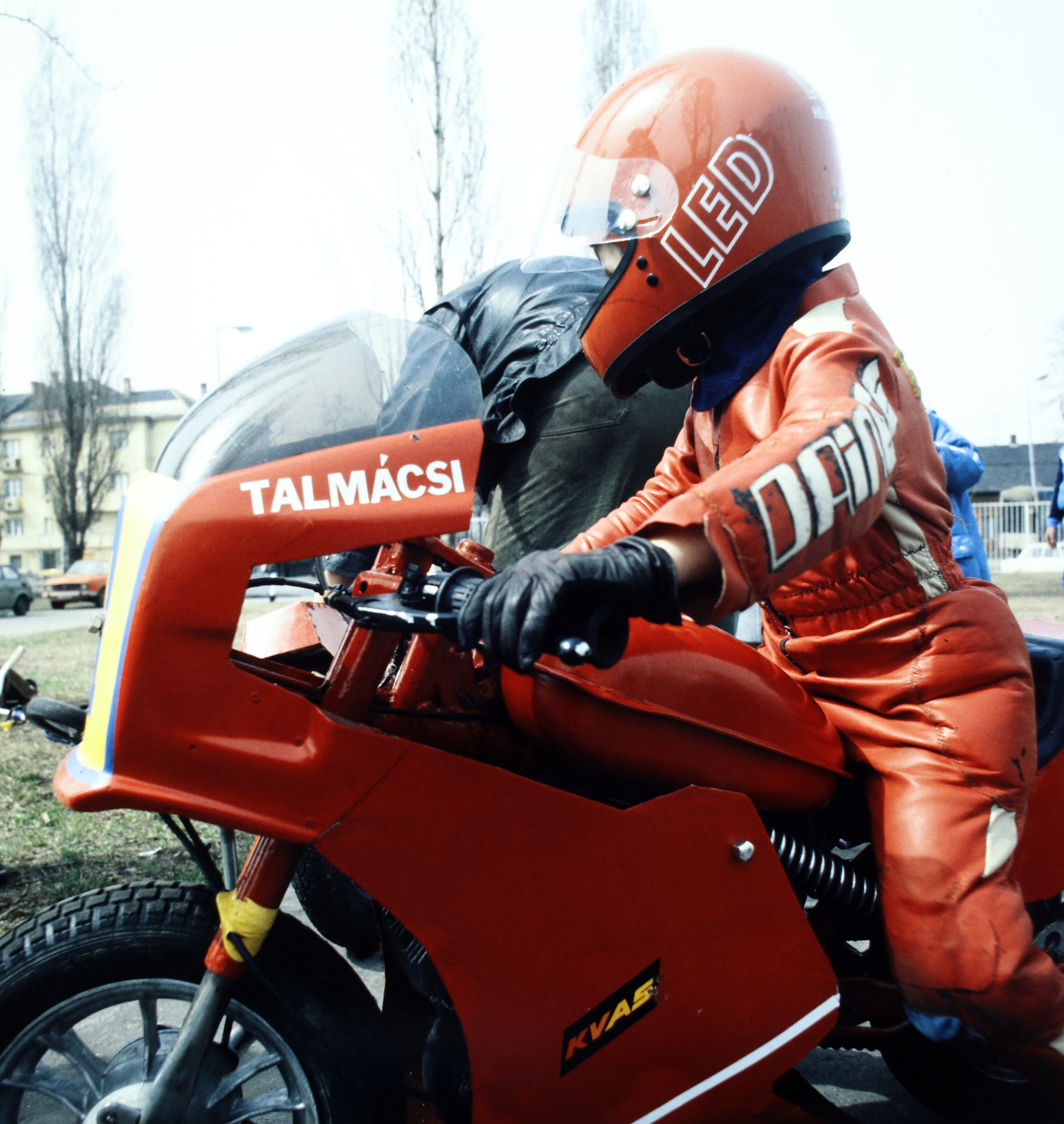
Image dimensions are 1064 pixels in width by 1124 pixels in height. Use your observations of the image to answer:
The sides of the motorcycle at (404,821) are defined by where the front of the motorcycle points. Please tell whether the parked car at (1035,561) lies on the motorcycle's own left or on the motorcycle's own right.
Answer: on the motorcycle's own right

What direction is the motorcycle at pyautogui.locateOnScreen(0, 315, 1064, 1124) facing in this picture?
to the viewer's left

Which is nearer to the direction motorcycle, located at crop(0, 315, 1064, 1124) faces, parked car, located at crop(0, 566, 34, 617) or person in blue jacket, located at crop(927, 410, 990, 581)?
the parked car

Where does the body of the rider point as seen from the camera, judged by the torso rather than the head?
to the viewer's left

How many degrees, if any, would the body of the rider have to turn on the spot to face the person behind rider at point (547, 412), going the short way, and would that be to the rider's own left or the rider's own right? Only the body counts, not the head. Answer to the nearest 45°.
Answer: approximately 45° to the rider's own right

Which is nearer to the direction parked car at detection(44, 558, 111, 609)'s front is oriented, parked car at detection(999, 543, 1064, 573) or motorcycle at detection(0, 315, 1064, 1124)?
the motorcycle

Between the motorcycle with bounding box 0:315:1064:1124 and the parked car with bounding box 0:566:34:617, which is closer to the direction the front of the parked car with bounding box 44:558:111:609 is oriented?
the parked car

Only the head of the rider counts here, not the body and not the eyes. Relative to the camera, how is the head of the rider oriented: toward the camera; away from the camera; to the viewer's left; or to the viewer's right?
to the viewer's left
